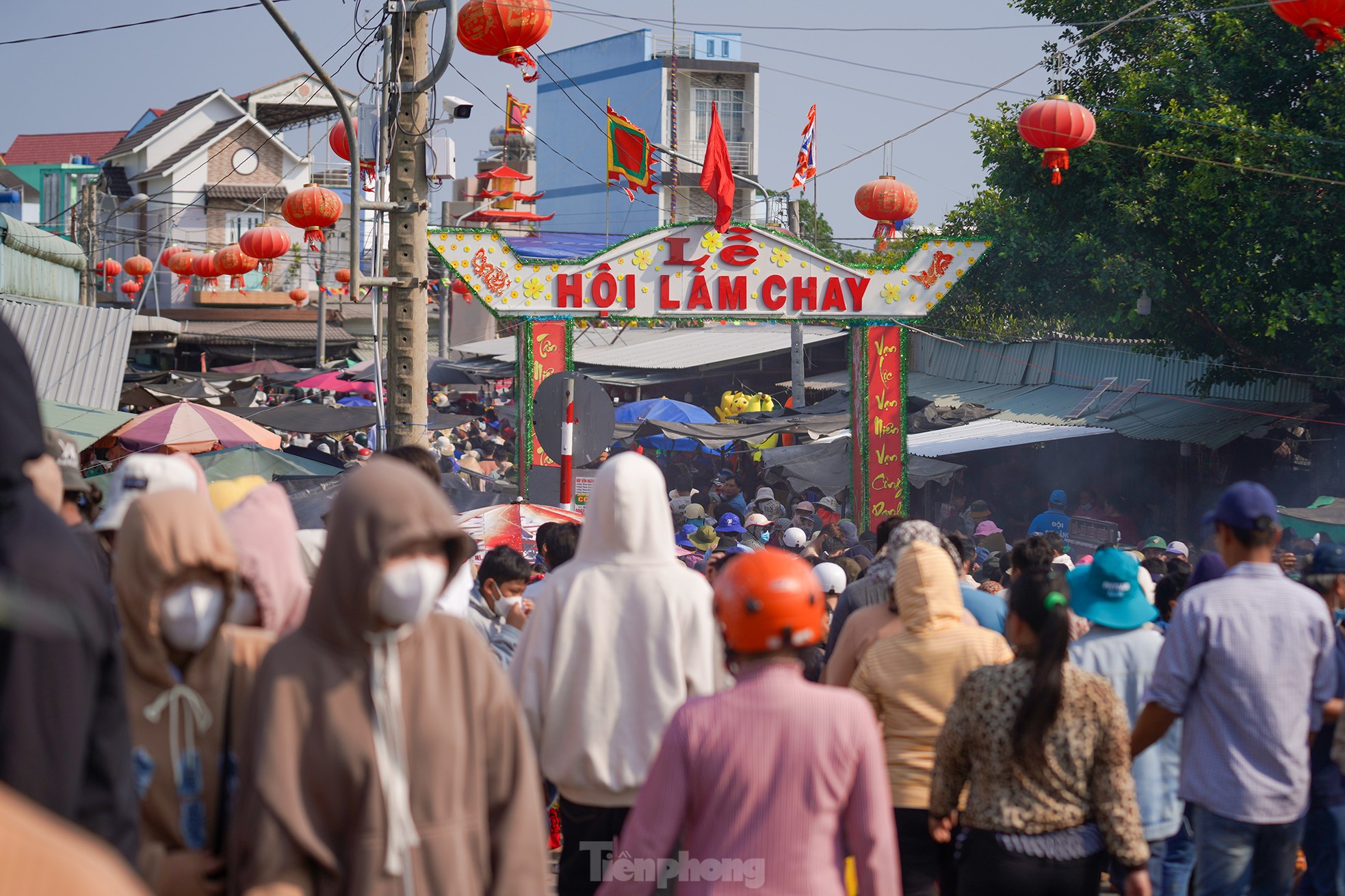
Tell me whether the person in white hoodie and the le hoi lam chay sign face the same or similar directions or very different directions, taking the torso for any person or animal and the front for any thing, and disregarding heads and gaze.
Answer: very different directions

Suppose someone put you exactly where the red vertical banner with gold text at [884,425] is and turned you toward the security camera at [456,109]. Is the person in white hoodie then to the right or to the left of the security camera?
left

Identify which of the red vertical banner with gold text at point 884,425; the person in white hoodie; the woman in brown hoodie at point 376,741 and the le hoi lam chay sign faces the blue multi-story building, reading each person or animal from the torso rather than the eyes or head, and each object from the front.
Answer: the person in white hoodie

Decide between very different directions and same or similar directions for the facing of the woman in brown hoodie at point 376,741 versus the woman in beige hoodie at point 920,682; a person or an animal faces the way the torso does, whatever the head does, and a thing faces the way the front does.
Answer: very different directions

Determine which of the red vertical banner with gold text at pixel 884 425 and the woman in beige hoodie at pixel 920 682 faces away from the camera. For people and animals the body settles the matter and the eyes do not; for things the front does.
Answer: the woman in beige hoodie

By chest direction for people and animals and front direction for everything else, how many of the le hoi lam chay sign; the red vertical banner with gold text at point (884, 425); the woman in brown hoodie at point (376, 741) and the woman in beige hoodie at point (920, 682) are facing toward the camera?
3

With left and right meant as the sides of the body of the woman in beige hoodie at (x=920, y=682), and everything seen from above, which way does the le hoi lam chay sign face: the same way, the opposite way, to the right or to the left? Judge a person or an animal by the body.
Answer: the opposite way

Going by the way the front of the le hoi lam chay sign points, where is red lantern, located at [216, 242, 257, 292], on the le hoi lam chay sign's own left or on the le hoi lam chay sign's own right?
on the le hoi lam chay sign's own right

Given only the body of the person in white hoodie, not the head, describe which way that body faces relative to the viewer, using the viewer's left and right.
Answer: facing away from the viewer

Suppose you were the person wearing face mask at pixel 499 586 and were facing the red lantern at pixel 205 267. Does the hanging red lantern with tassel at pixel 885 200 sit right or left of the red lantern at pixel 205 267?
right

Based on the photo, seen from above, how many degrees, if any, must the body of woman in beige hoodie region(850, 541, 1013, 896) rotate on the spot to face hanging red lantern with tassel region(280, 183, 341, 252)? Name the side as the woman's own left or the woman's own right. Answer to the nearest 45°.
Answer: approximately 45° to the woman's own left

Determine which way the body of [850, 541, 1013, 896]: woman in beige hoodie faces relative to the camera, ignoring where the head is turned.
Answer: away from the camera
